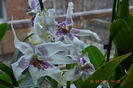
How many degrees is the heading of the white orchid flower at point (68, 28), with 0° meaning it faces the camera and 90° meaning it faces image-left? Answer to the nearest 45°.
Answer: approximately 45°
